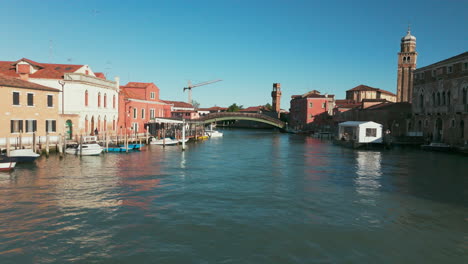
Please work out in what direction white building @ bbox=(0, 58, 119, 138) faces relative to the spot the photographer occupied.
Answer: facing the viewer and to the right of the viewer

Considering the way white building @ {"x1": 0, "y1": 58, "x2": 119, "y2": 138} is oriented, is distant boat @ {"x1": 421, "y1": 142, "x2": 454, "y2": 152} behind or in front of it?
in front

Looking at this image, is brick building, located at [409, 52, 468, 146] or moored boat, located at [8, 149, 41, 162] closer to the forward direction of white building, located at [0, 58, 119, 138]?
the brick building

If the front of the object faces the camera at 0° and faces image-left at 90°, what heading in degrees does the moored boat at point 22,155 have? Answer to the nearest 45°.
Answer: approximately 270°

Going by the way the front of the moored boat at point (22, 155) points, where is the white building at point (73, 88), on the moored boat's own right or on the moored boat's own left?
on the moored boat's own left
